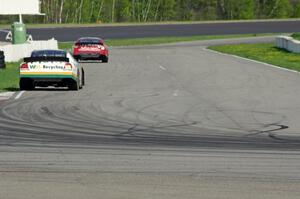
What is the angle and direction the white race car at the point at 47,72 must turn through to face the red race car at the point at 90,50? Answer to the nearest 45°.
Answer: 0° — it already faces it

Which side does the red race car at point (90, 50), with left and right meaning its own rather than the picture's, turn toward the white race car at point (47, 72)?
back

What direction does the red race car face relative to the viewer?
away from the camera

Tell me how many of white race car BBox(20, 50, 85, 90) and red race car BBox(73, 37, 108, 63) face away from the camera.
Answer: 2

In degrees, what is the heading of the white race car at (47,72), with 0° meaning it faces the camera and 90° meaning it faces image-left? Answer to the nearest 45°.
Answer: approximately 180°
